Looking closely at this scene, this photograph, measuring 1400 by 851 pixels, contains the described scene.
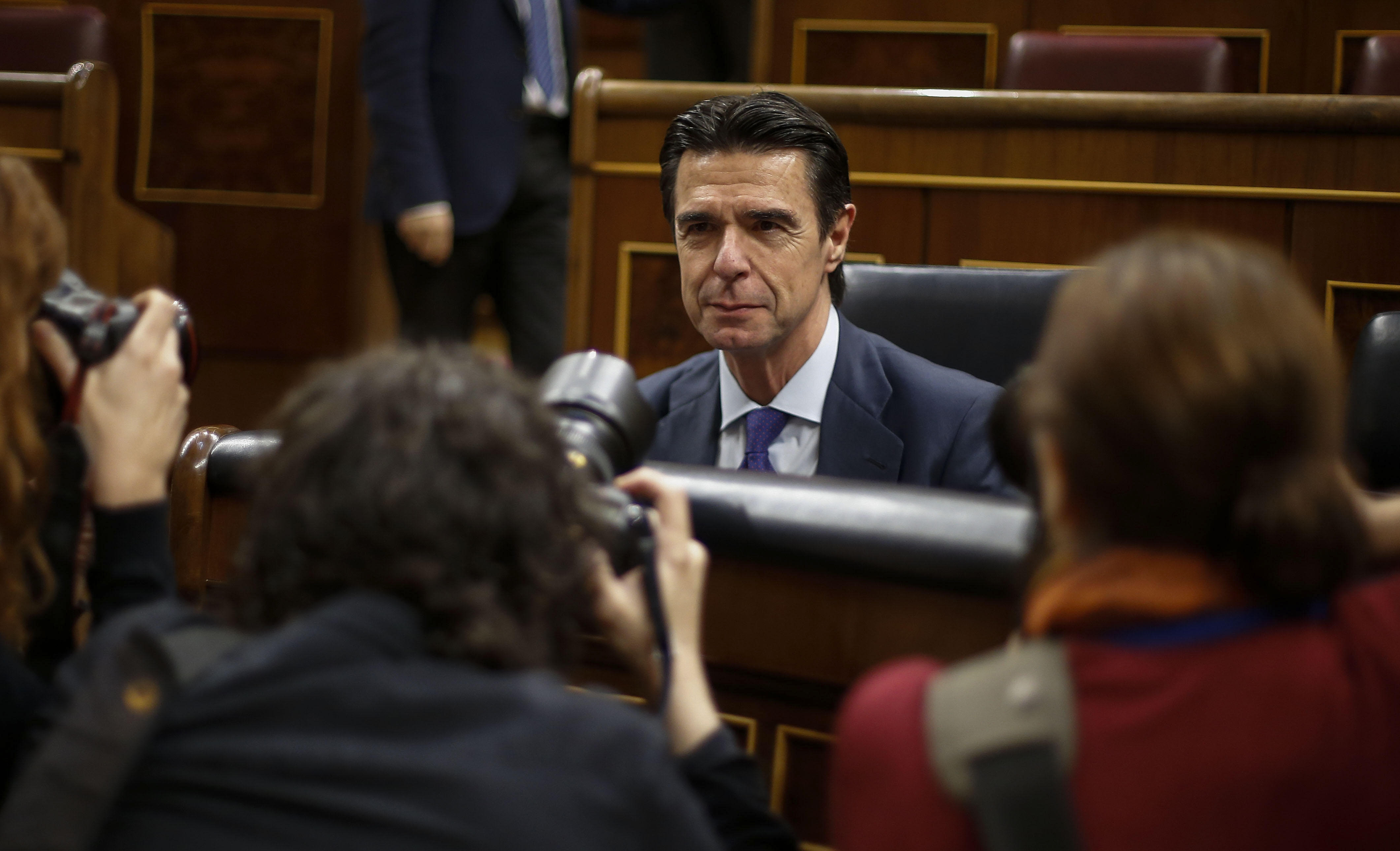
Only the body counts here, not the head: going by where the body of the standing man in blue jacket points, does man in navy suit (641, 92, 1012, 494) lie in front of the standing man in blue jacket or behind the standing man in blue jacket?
in front

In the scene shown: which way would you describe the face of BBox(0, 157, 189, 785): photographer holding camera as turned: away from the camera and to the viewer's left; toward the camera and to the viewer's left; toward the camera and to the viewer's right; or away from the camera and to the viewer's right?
away from the camera and to the viewer's right

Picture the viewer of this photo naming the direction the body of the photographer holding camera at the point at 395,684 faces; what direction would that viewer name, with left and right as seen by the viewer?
facing away from the viewer and to the right of the viewer

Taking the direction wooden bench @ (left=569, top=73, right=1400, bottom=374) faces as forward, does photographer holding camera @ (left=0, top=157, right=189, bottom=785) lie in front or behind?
in front

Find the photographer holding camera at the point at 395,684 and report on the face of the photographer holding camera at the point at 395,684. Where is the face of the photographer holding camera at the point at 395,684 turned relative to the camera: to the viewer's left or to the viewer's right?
to the viewer's right

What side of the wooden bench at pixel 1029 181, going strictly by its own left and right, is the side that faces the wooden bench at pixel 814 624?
front

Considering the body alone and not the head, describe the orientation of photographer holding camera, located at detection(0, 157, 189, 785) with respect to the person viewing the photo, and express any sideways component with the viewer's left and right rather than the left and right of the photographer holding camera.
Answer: facing away from the viewer and to the right of the viewer
